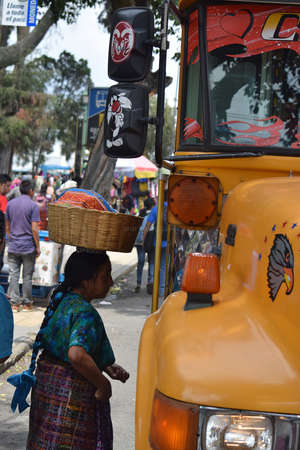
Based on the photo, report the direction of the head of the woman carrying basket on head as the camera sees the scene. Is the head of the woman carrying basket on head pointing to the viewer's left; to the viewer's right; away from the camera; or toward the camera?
to the viewer's right

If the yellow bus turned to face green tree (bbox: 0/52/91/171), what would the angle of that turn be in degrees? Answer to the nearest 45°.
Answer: approximately 180°

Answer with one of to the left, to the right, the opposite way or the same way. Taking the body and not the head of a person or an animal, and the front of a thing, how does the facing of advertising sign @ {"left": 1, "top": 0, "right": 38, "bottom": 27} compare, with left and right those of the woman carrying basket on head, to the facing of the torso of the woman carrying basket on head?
to the right

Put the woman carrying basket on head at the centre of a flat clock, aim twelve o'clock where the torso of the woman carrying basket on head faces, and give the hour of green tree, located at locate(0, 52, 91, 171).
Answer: The green tree is roughly at 9 o'clock from the woman carrying basket on head.

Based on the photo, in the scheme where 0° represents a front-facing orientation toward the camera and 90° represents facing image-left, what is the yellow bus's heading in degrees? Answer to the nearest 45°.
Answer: approximately 0°

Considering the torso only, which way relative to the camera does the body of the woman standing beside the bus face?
to the viewer's right

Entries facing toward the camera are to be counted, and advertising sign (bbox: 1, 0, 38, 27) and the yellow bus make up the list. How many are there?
2

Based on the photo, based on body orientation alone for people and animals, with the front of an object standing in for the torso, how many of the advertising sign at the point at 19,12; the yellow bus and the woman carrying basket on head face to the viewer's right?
1

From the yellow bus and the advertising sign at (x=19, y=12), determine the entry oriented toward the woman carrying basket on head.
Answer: the advertising sign
